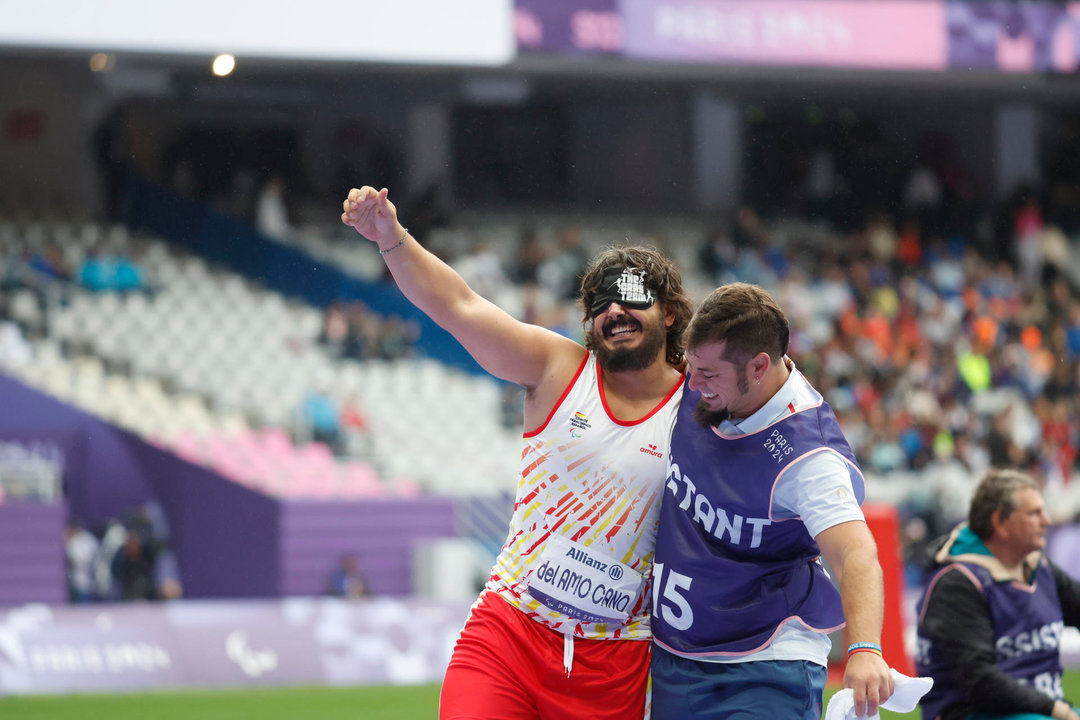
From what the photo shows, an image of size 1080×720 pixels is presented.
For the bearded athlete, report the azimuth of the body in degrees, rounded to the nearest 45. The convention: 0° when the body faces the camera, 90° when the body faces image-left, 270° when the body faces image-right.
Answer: approximately 0°

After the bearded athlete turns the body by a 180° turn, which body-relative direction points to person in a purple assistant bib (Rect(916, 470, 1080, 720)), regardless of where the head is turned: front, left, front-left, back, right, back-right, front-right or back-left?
front-right

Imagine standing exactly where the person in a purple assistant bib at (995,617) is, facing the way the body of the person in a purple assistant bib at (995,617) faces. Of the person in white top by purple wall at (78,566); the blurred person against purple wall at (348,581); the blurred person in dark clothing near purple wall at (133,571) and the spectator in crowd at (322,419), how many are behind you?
4

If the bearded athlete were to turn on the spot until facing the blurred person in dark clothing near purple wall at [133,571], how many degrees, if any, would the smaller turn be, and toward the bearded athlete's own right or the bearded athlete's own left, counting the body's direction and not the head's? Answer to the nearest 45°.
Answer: approximately 180°

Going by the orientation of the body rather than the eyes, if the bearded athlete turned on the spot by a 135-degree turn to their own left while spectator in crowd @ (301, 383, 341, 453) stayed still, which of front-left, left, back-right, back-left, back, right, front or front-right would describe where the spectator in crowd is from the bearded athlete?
front-left

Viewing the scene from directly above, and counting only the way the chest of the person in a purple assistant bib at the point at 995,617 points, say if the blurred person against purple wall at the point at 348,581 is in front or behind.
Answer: behind

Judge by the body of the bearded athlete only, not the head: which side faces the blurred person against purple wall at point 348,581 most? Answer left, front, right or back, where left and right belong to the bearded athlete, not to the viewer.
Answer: back
